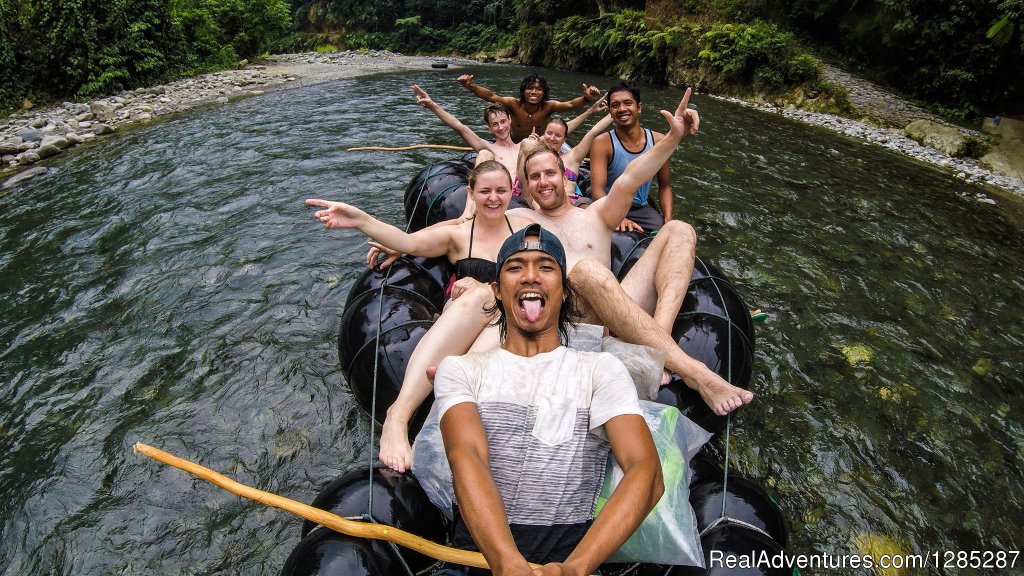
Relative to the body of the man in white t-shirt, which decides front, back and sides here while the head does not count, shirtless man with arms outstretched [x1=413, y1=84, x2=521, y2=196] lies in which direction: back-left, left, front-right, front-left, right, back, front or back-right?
back

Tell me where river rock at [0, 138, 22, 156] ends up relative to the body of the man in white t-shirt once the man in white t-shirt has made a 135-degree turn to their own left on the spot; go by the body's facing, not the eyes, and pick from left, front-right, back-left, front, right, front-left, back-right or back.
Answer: left

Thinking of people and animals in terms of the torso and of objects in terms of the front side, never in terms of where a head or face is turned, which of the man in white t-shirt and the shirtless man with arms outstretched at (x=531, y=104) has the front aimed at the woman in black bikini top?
the shirtless man with arms outstretched

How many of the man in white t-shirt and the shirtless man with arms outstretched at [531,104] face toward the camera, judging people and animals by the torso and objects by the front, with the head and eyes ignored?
2

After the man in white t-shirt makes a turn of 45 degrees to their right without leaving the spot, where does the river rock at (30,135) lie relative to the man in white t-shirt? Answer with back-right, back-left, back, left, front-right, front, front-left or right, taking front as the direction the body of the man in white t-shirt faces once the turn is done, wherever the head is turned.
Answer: right

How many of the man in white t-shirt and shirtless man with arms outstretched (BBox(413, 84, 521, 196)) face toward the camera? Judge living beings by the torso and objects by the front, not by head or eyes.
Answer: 2

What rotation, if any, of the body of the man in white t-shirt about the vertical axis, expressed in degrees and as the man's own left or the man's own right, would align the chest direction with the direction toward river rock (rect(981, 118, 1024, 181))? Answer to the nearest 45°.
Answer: approximately 135° to the man's own left

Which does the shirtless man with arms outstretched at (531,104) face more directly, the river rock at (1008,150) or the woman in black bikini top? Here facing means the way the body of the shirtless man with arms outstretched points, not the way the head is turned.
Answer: the woman in black bikini top

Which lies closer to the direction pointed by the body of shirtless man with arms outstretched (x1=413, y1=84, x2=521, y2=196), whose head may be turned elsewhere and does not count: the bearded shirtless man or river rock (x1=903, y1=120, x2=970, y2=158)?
the bearded shirtless man

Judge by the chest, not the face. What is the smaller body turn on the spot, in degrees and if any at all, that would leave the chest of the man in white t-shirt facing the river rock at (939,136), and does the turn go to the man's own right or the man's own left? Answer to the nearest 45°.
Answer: approximately 135° to the man's own left

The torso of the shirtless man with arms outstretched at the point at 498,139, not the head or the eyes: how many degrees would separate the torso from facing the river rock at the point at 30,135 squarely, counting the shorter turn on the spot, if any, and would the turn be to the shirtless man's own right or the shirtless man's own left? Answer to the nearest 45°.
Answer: approximately 135° to the shirtless man's own right

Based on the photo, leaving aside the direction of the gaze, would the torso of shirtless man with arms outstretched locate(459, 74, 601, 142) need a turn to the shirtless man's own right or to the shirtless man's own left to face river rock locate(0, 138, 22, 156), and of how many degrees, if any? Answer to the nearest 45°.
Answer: approximately 90° to the shirtless man's own right
